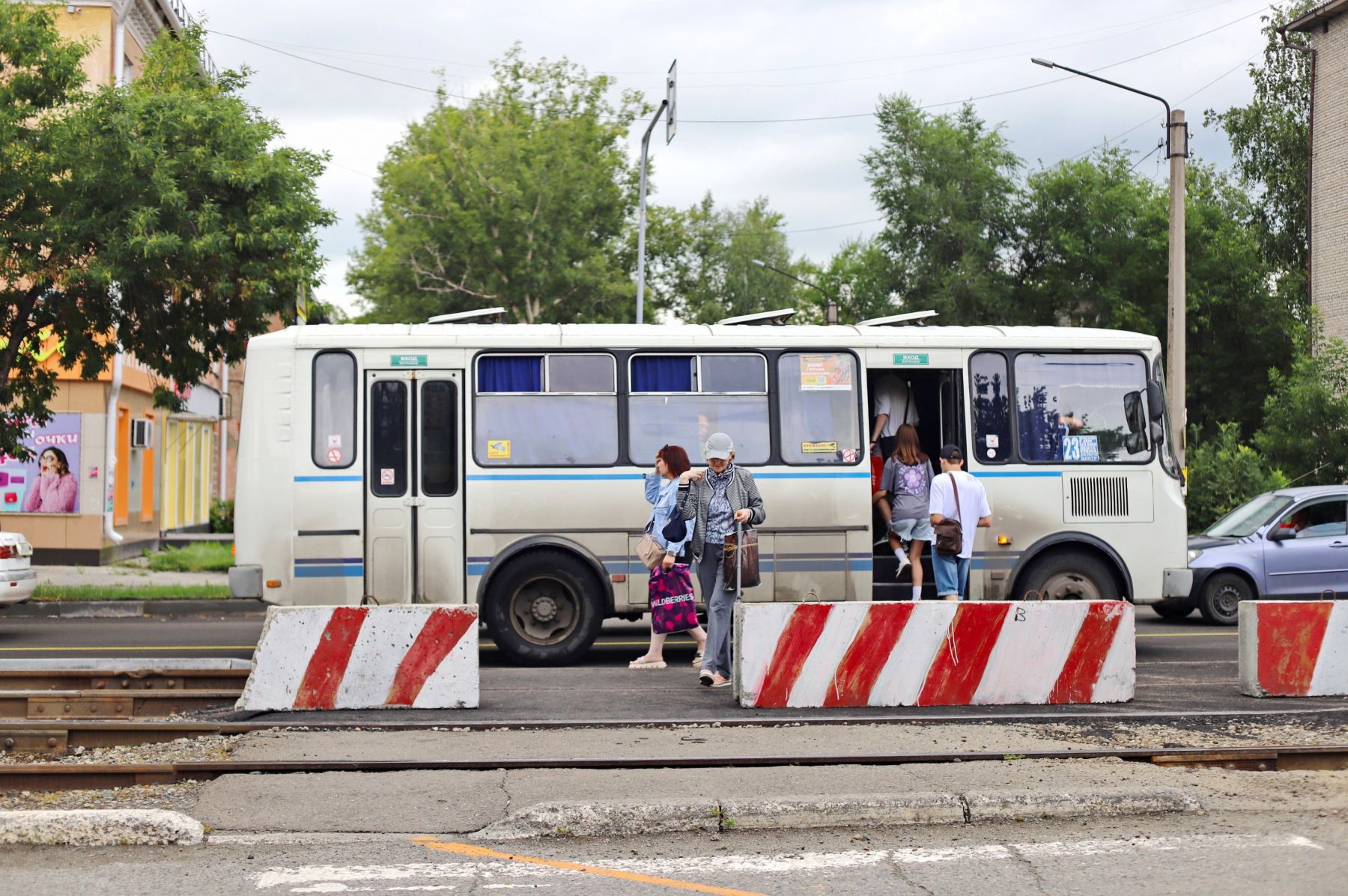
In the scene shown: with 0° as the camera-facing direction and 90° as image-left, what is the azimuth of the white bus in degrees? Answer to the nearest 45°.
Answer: approximately 270°

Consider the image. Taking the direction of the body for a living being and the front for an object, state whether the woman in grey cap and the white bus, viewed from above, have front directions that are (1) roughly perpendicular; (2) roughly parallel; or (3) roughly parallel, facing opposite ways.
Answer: roughly perpendicular

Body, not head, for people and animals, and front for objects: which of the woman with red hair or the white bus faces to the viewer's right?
the white bus

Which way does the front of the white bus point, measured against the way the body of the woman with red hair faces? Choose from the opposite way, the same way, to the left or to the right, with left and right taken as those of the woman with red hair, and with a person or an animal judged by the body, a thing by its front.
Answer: the opposite way

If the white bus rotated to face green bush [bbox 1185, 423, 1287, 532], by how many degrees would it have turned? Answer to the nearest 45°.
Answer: approximately 45° to its left

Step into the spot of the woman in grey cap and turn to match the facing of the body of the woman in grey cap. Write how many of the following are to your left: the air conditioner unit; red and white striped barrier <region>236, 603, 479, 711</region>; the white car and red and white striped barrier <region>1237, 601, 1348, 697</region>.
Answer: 1

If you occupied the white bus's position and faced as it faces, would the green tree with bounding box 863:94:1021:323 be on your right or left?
on your left

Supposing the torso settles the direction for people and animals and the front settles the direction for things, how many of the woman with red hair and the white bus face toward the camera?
0

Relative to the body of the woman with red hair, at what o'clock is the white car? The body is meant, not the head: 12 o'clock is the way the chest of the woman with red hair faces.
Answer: The white car is roughly at 1 o'clock from the woman with red hair.

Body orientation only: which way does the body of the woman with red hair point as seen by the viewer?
to the viewer's left

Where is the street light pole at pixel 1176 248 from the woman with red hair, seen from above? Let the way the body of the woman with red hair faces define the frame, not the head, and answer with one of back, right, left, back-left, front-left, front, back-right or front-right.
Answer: back-right

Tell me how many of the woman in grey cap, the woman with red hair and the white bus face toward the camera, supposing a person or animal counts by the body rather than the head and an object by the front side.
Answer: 1

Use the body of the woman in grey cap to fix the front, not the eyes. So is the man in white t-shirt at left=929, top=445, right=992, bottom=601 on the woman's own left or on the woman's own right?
on the woman's own left

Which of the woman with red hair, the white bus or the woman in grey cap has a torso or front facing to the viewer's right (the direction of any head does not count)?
the white bus

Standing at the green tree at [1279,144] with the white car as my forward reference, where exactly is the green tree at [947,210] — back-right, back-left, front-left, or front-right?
front-right

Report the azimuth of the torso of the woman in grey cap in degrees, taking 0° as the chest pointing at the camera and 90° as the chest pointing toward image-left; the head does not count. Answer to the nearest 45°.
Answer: approximately 0°
